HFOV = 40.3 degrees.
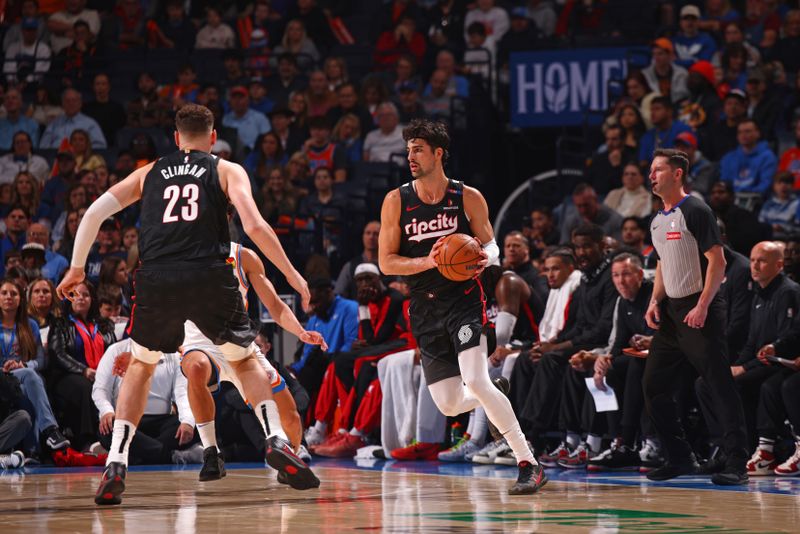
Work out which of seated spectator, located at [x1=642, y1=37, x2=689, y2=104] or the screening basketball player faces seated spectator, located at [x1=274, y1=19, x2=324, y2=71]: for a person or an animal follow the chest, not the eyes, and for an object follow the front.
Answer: the screening basketball player

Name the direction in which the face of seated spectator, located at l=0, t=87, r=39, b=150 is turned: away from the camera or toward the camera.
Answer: toward the camera

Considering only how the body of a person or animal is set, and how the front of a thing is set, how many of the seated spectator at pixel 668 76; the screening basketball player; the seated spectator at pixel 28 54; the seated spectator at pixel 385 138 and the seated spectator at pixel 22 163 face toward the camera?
4

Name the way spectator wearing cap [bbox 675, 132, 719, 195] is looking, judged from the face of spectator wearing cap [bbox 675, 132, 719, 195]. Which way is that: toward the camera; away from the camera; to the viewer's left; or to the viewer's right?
toward the camera

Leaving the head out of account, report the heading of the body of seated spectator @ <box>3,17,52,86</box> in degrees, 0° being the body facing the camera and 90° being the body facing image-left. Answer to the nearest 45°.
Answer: approximately 0°

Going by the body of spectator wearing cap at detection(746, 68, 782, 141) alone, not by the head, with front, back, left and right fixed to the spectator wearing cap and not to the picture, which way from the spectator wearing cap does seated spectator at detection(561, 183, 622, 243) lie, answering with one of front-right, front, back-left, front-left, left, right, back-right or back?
front

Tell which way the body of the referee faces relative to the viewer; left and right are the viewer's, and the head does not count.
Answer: facing the viewer and to the left of the viewer

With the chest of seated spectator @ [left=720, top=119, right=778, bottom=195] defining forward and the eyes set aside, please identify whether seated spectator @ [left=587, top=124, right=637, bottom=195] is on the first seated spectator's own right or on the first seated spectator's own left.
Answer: on the first seated spectator's own right

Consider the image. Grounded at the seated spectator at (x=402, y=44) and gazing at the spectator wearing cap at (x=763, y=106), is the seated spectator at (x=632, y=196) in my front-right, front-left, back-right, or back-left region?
front-right

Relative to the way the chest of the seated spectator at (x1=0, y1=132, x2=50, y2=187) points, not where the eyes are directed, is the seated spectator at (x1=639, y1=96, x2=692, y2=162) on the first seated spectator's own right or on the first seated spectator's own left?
on the first seated spectator's own left

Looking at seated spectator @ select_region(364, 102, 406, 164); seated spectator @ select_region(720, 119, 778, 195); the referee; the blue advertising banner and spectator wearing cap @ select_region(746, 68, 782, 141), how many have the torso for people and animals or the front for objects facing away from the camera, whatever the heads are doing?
0

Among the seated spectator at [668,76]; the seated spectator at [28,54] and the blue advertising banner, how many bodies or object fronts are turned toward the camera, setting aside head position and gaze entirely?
3

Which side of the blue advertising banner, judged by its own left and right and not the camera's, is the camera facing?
front

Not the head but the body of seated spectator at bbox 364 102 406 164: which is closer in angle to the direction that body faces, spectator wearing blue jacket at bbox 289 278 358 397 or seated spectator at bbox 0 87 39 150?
the spectator wearing blue jacket

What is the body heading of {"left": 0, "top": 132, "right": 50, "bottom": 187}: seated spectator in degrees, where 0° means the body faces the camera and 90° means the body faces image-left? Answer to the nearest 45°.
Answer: approximately 0°

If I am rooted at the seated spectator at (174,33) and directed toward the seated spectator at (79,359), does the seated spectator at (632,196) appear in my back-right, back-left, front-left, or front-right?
front-left

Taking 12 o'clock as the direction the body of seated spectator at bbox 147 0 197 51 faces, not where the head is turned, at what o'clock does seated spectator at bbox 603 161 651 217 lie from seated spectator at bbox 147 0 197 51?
seated spectator at bbox 603 161 651 217 is roughly at 11 o'clock from seated spectator at bbox 147 0 197 51.

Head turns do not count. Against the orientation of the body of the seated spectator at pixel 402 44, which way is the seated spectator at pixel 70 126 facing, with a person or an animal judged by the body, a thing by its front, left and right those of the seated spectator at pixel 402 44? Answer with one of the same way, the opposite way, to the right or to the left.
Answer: the same way

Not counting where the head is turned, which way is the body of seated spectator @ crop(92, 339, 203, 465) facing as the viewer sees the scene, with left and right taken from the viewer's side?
facing the viewer

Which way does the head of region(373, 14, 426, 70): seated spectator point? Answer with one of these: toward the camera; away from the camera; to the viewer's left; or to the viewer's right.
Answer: toward the camera
